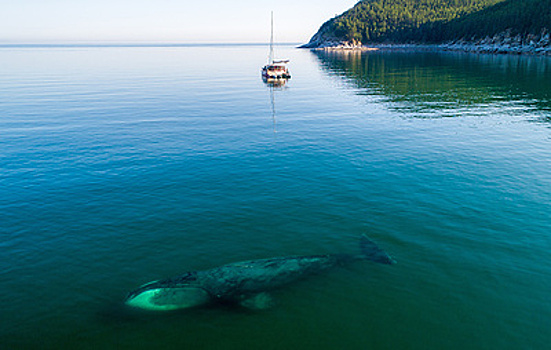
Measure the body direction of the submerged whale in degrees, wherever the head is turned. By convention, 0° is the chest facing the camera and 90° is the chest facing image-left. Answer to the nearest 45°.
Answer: approximately 90°
